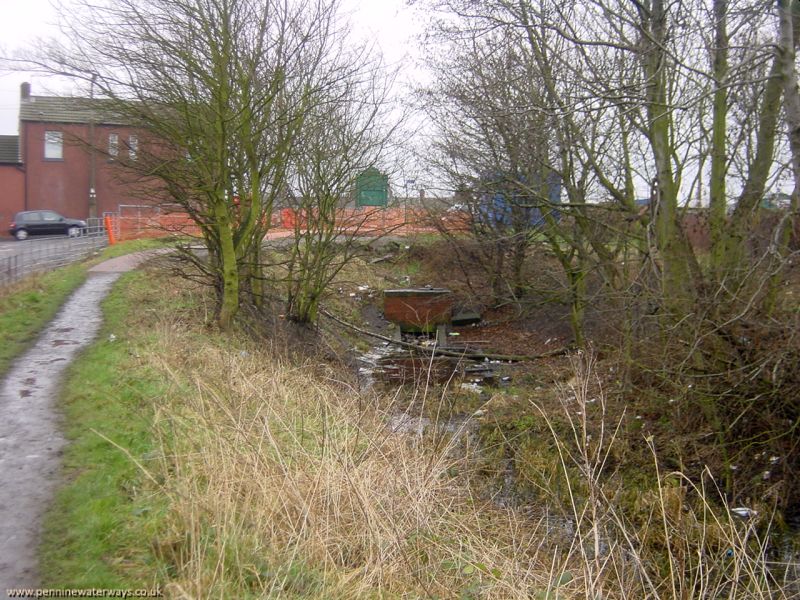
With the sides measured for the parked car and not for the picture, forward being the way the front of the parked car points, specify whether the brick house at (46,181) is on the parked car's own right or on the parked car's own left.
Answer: on the parked car's own left

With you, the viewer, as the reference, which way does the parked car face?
facing to the right of the viewer

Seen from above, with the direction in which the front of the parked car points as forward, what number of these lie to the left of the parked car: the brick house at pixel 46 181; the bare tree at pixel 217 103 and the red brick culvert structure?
1

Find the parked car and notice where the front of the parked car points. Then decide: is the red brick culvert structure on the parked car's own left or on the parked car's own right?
on the parked car's own right

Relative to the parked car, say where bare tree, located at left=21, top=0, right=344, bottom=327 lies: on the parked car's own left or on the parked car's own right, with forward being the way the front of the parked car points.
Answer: on the parked car's own right
